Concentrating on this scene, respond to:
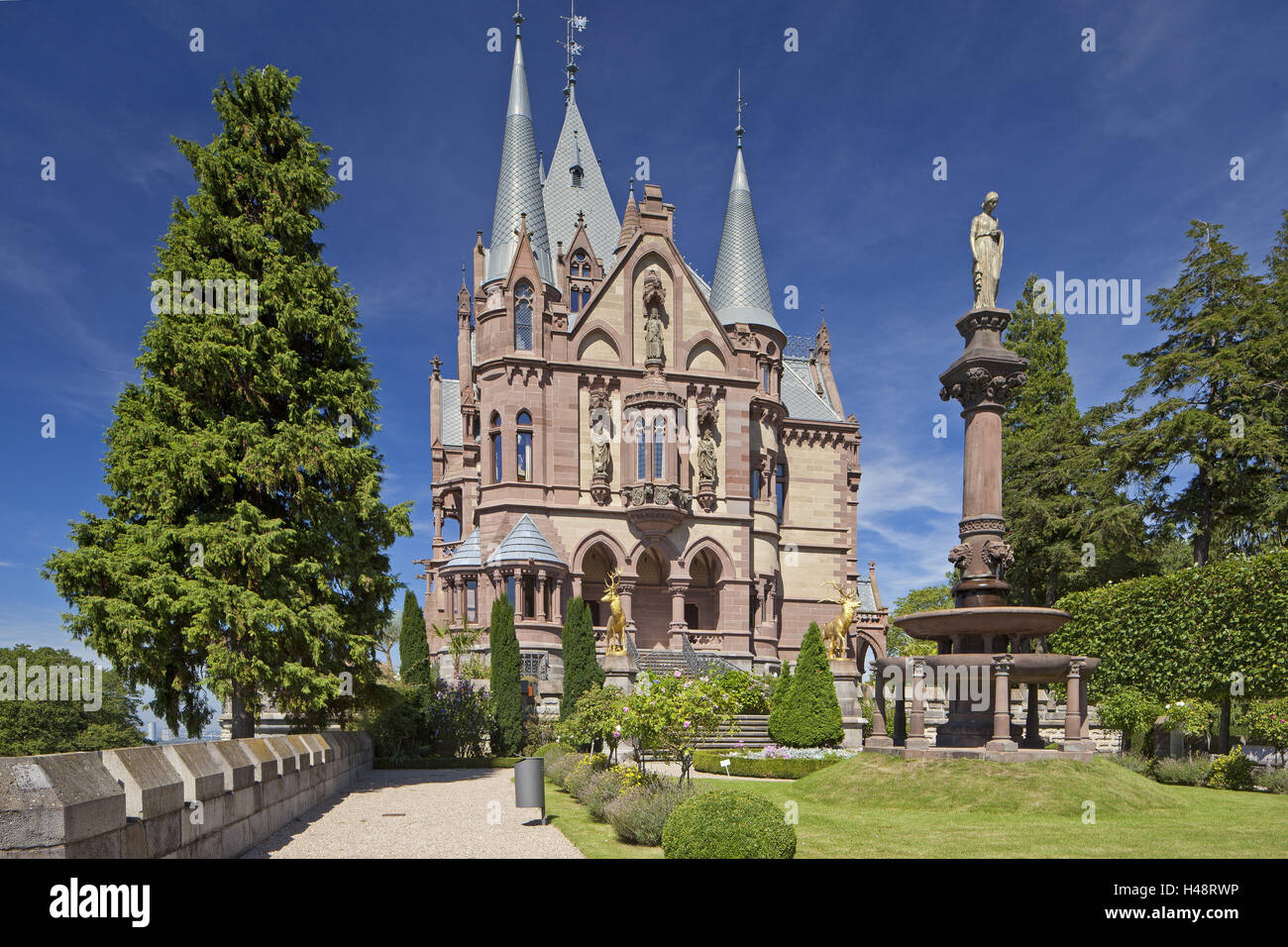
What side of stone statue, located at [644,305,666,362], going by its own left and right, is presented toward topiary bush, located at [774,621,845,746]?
front

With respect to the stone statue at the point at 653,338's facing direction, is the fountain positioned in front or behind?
in front

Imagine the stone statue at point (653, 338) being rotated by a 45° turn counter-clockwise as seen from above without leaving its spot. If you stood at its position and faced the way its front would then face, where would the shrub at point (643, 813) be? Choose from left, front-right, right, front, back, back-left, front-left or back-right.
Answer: front-right

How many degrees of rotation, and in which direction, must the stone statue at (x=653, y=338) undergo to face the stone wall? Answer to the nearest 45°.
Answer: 0° — it already faces it

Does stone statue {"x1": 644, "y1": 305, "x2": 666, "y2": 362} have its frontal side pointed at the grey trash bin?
yes

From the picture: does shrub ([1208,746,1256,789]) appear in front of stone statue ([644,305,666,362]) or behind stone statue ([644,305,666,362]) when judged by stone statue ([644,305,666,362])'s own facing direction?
in front

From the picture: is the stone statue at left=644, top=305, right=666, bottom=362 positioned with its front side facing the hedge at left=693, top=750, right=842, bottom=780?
yes

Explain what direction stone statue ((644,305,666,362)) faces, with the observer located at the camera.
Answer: facing the viewer

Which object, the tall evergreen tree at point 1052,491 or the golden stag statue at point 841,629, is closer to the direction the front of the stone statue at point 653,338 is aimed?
the golden stag statue
